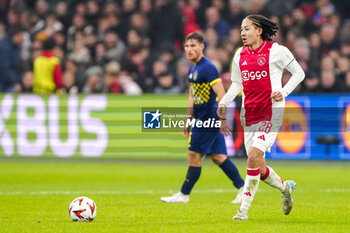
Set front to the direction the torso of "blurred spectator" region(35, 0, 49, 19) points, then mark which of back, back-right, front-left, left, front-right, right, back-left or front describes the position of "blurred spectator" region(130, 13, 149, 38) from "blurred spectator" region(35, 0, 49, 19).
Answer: front-left

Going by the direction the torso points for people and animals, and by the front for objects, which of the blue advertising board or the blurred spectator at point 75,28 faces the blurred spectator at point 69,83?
the blurred spectator at point 75,28

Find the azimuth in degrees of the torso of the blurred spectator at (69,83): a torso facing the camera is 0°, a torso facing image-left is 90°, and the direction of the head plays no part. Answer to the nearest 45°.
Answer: approximately 0°

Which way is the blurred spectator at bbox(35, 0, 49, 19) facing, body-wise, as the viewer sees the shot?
toward the camera

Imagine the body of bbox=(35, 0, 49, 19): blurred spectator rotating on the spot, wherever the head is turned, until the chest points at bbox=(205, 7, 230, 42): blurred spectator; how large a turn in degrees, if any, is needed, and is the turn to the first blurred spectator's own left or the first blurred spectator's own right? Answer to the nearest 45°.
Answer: approximately 45° to the first blurred spectator's own left

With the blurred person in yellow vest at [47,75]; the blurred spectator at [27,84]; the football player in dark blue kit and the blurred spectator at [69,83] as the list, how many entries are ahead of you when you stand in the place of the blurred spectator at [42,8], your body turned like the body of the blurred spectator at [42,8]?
4

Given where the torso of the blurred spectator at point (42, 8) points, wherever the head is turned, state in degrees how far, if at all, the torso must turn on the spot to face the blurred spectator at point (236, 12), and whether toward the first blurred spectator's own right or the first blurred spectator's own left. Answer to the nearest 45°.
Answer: approximately 45° to the first blurred spectator's own left

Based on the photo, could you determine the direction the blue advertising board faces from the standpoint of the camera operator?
facing the viewer

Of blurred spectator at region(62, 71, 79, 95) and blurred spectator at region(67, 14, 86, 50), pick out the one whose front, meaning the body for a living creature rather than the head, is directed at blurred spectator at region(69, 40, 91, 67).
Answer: blurred spectator at region(67, 14, 86, 50)

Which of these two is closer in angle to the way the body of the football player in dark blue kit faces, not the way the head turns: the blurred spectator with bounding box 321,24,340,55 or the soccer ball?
the soccer ball
